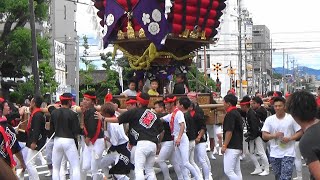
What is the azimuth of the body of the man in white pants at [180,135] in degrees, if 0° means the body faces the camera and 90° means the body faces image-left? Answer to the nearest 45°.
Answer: approximately 90°

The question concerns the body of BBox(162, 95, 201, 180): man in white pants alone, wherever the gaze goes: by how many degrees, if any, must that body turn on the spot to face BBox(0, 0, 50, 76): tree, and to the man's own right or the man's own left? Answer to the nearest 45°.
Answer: approximately 45° to the man's own right
